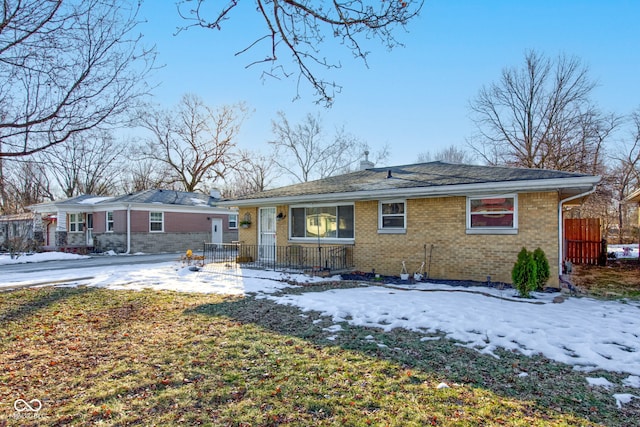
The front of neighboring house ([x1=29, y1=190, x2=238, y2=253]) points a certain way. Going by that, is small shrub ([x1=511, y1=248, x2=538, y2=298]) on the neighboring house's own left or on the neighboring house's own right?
on the neighboring house's own left

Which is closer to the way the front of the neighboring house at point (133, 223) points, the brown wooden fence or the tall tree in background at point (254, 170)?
the brown wooden fence

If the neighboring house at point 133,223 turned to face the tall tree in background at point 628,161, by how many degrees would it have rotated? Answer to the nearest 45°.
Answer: approximately 135° to its left

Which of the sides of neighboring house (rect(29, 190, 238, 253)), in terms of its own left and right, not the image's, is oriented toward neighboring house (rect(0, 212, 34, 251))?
right

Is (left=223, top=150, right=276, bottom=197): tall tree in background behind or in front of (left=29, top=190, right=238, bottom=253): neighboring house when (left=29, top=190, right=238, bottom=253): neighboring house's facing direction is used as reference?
behind

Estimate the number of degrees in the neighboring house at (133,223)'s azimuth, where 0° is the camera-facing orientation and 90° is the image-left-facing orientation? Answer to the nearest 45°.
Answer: approximately 45°

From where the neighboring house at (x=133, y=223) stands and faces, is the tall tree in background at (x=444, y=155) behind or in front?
behind

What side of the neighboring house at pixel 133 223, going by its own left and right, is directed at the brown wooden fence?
left

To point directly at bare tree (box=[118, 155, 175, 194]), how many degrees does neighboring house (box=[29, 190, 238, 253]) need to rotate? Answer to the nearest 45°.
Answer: approximately 135° to its right

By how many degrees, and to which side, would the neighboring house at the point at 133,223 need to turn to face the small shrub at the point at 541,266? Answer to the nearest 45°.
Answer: approximately 45° to its left
